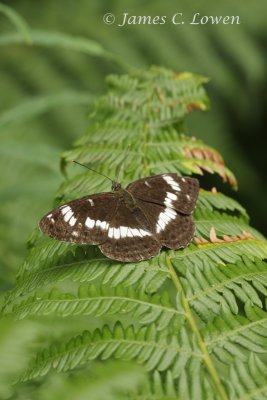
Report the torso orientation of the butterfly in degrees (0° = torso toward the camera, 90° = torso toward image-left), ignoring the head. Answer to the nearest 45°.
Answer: approximately 135°
